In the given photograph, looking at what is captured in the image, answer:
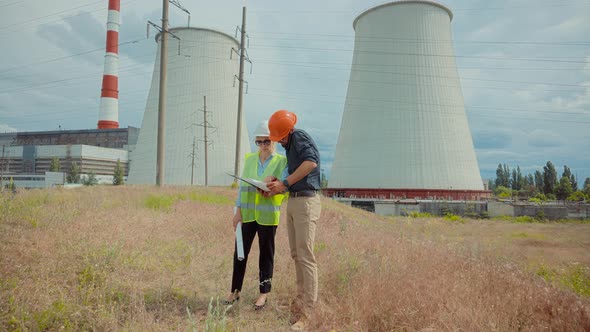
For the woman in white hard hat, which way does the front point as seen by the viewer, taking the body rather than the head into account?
toward the camera

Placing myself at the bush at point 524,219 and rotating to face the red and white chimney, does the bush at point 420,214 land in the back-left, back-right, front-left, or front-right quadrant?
front-left

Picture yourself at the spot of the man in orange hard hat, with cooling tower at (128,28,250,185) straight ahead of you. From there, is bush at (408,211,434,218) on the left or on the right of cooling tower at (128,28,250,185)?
right

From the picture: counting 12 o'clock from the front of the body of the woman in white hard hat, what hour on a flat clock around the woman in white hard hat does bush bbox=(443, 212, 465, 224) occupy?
The bush is roughly at 7 o'clock from the woman in white hard hat.

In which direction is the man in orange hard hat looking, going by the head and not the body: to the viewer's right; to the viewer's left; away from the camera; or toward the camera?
to the viewer's left

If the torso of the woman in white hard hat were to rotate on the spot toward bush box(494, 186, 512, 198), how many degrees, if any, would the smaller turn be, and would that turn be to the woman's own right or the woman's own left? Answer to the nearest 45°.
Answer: approximately 135° to the woman's own left

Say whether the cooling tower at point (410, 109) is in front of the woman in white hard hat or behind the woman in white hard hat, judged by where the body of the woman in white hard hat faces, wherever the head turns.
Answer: behind

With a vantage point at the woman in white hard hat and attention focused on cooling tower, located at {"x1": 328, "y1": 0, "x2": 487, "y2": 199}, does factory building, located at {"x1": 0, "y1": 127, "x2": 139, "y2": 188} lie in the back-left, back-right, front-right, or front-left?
front-left
